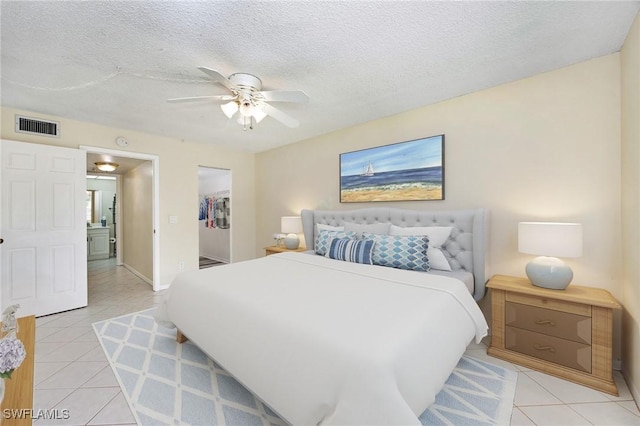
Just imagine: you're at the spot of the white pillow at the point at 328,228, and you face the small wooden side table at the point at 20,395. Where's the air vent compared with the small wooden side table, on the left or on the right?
right

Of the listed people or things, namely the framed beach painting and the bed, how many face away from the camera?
0

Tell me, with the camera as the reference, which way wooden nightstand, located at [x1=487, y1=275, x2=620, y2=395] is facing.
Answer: facing the viewer and to the left of the viewer

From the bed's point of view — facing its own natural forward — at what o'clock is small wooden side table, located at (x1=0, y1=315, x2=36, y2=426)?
The small wooden side table is roughly at 1 o'clock from the bed.

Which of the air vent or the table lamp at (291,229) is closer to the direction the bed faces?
the air vent

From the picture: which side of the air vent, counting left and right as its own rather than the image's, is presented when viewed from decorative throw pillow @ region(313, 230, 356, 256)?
front

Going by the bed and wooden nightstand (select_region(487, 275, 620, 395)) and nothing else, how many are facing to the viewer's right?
0

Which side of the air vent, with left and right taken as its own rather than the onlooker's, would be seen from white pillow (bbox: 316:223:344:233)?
front

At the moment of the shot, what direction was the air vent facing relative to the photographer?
facing the viewer and to the right of the viewer

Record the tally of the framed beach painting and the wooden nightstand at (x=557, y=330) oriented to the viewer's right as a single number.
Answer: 0
